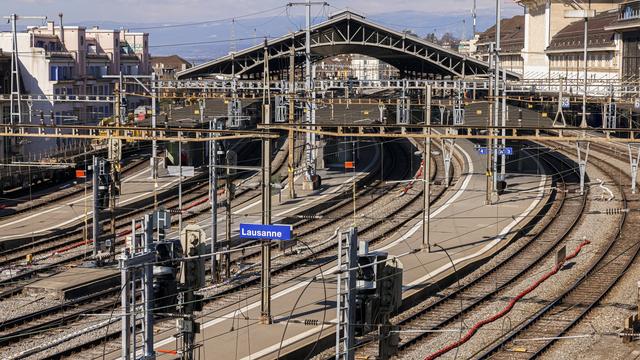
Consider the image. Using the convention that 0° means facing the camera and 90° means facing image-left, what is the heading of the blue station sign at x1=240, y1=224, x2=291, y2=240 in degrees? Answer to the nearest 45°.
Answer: approximately 0°
